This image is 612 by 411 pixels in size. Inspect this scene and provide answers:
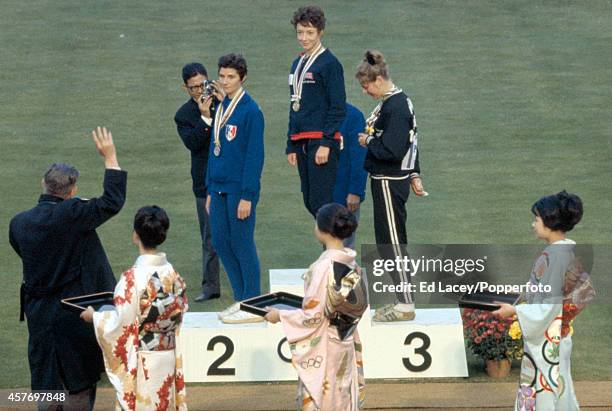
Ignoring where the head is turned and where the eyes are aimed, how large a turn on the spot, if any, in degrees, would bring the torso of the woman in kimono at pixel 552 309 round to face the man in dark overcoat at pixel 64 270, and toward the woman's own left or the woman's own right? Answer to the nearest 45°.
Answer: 0° — they already face them

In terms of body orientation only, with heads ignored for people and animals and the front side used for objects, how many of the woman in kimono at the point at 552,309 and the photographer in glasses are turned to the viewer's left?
1

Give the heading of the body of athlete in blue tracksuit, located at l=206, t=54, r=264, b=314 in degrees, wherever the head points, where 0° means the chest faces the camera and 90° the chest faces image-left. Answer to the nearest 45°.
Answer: approximately 45°

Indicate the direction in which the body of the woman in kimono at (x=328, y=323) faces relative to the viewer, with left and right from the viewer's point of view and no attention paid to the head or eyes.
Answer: facing away from the viewer and to the left of the viewer

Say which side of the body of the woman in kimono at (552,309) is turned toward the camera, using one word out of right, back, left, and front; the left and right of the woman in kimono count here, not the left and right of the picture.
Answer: left

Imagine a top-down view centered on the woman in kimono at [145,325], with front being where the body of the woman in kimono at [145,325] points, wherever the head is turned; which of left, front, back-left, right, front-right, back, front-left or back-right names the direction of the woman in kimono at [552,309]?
back-right

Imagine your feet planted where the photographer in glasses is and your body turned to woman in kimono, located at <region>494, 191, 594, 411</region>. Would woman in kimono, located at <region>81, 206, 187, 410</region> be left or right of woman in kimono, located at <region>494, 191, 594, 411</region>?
right

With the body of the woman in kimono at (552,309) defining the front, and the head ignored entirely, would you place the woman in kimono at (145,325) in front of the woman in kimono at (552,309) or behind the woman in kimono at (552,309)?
in front

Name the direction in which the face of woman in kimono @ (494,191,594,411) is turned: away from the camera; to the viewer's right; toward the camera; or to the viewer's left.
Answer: to the viewer's left

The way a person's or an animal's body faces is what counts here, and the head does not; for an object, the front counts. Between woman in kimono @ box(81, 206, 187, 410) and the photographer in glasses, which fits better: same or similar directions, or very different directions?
very different directions
